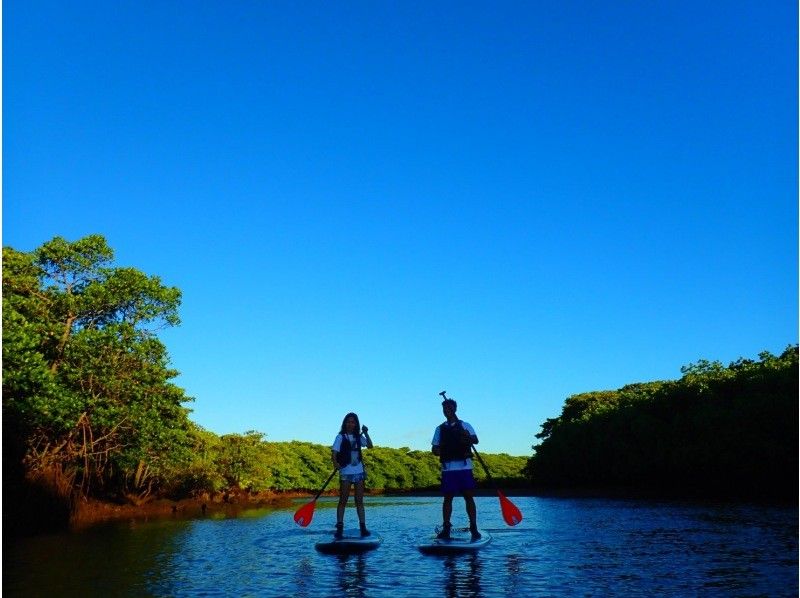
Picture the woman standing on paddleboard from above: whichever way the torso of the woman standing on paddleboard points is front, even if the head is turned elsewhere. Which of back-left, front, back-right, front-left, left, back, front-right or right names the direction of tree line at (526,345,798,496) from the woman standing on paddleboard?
back-left

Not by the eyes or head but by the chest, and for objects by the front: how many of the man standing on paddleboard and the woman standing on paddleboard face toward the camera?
2

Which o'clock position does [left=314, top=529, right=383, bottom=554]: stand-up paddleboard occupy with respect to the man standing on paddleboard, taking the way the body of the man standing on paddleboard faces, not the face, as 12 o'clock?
The stand-up paddleboard is roughly at 3 o'clock from the man standing on paddleboard.

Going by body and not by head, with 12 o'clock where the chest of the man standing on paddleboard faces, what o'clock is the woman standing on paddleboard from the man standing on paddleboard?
The woman standing on paddleboard is roughly at 4 o'clock from the man standing on paddleboard.

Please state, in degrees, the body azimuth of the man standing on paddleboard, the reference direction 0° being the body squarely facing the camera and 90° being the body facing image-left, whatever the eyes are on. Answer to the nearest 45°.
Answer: approximately 0°

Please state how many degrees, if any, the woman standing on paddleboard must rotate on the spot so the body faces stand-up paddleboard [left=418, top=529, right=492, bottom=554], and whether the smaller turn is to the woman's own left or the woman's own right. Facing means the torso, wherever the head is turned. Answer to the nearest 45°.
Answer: approximately 45° to the woman's own left

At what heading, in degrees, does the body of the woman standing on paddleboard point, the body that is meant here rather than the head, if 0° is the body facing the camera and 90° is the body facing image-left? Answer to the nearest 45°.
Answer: approximately 0°

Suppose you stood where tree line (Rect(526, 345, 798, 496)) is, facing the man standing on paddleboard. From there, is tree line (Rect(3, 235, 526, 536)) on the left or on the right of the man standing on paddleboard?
right

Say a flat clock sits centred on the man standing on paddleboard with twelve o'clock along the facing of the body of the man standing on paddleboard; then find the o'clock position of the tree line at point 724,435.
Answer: The tree line is roughly at 7 o'clock from the man standing on paddleboard.
